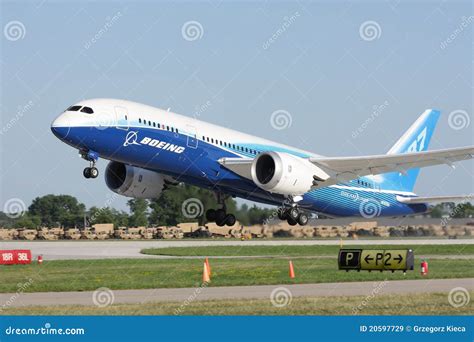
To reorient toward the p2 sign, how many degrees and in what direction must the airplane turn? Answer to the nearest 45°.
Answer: approximately 135° to its left

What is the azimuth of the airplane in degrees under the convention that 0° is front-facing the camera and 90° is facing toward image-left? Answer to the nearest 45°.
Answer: approximately 45°
